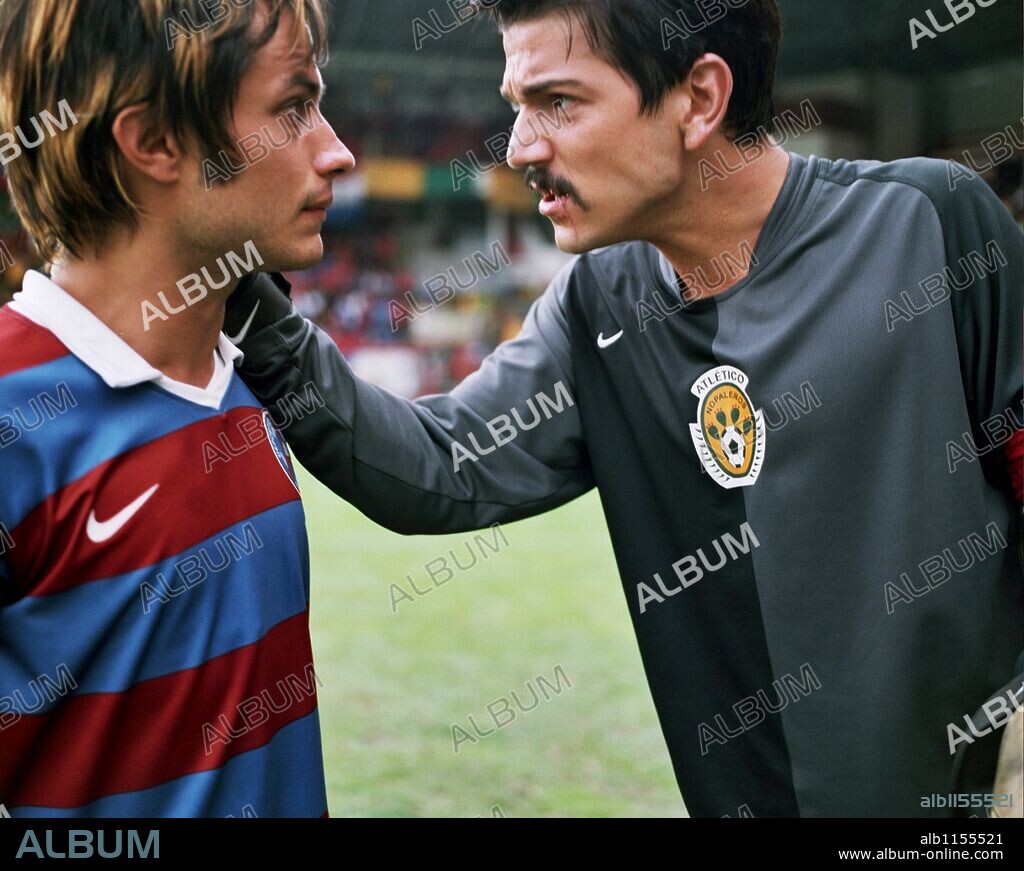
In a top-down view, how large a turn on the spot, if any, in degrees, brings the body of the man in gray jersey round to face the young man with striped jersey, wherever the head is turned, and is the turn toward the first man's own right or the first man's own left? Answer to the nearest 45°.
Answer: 0° — they already face them

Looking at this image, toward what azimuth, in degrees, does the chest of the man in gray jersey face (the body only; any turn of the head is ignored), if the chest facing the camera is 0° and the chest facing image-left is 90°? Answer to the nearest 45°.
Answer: approximately 45°

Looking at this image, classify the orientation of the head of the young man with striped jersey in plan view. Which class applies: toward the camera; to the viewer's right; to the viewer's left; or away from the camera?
to the viewer's right

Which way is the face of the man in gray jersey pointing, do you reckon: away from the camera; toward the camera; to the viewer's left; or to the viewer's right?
to the viewer's left

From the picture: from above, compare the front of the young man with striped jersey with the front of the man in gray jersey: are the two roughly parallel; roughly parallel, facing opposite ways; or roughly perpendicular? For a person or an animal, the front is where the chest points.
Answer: roughly perpendicular

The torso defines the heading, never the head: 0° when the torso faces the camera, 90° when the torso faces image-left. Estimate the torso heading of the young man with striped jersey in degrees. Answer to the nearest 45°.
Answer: approximately 315°
